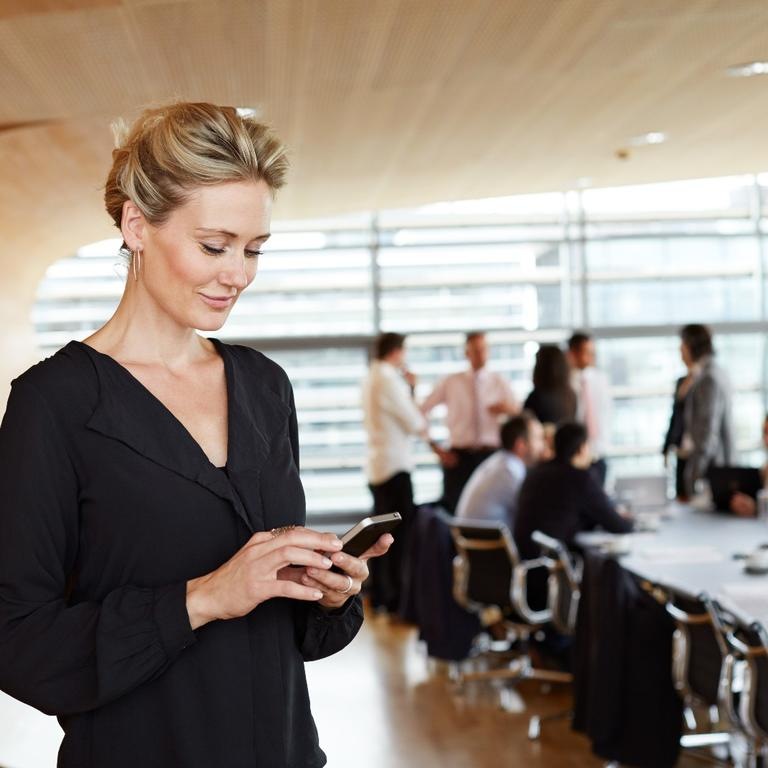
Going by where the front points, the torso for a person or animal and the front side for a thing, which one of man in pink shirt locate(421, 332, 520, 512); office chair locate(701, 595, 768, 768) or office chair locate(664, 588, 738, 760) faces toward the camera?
the man in pink shirt

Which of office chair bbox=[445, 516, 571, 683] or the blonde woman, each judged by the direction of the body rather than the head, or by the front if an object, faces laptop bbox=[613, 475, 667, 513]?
the office chair

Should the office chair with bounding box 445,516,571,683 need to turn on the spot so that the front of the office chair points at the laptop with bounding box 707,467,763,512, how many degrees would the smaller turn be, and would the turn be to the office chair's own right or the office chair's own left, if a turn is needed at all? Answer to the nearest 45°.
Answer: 0° — it already faces it

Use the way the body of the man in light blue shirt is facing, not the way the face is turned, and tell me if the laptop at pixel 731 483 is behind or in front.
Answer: in front

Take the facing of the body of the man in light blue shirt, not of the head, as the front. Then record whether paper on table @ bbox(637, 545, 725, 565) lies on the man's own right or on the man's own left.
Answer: on the man's own right

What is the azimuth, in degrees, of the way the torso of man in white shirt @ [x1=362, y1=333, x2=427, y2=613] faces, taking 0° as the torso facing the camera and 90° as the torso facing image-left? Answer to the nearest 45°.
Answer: approximately 270°

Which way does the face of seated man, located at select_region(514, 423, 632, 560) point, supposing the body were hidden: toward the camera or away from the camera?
away from the camera

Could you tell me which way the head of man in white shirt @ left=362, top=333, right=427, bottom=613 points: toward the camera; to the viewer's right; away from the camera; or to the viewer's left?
to the viewer's right

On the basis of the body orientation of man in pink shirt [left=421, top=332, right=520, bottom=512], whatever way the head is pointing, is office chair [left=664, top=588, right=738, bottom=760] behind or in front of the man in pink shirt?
in front

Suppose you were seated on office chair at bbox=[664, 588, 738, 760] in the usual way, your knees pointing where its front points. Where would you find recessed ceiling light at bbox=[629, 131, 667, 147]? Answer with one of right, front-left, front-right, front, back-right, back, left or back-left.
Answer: front-left

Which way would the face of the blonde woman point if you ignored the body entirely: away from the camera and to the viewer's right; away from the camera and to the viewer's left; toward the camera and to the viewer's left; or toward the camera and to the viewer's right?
toward the camera and to the viewer's right

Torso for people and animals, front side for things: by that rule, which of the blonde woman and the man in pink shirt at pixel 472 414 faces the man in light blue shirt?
the man in pink shirt

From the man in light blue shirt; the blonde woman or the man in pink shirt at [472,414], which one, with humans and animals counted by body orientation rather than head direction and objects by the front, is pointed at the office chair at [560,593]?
the man in pink shirt

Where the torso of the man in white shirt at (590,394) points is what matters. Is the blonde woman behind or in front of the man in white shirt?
in front
